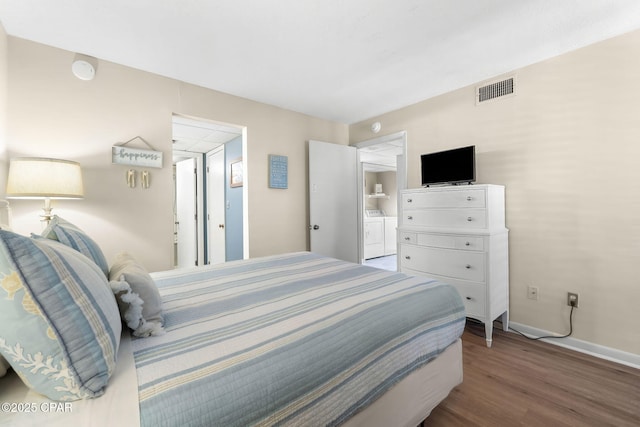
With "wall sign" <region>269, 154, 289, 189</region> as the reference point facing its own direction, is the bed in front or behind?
in front

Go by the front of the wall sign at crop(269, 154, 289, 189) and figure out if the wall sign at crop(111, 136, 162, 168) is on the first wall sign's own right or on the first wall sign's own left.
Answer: on the first wall sign's own right

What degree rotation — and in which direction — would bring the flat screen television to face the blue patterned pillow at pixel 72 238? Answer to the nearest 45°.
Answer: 0° — it already faces it

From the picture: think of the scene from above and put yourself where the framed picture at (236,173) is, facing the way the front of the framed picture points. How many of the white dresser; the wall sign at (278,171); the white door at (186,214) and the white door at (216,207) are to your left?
2

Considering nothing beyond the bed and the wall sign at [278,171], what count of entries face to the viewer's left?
0

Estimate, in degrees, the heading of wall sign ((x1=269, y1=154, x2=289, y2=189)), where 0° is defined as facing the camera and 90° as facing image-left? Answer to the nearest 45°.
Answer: approximately 315°

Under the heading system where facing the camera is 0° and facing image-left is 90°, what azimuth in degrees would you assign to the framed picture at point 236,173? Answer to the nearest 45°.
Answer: approximately 45°

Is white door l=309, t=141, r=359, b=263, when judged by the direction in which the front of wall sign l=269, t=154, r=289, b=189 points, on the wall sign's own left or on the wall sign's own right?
on the wall sign's own left

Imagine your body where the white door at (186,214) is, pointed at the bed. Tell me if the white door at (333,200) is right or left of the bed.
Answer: left

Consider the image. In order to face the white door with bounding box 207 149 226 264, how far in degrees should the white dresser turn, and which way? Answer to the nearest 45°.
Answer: approximately 45° to its right

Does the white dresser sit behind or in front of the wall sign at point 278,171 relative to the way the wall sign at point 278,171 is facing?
in front

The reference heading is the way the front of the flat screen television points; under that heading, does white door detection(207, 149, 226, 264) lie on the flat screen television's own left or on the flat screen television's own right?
on the flat screen television's own right

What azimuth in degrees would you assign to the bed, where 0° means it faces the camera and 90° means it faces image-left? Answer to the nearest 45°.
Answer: approximately 225°
